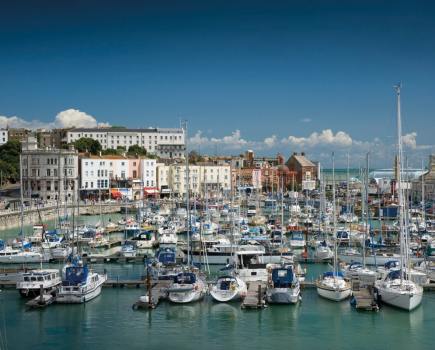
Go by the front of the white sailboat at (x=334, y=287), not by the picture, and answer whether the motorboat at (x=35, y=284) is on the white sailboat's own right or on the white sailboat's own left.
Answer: on the white sailboat's own right
